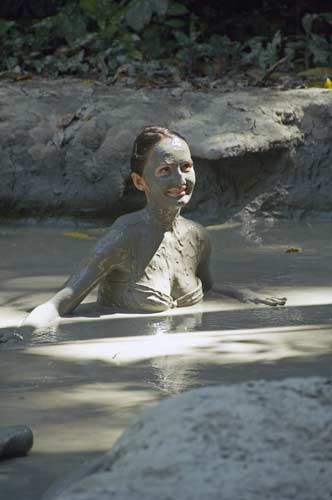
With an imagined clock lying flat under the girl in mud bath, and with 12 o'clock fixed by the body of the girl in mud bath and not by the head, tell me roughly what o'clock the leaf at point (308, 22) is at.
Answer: The leaf is roughly at 8 o'clock from the girl in mud bath.

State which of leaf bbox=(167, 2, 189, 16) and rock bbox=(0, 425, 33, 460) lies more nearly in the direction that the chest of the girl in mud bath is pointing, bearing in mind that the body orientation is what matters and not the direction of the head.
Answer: the rock

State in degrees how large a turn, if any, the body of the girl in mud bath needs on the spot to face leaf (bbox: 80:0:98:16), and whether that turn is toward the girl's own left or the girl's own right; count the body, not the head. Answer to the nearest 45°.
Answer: approximately 135° to the girl's own left

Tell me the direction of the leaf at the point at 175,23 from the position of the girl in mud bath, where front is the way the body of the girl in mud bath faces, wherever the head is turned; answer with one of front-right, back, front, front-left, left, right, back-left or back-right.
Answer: back-left

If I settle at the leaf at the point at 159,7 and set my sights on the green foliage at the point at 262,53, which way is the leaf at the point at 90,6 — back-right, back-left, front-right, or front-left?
back-right

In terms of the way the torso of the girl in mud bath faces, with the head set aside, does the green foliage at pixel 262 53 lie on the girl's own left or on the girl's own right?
on the girl's own left

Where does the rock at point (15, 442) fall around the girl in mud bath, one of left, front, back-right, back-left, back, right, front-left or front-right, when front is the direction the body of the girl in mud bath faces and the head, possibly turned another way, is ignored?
front-right

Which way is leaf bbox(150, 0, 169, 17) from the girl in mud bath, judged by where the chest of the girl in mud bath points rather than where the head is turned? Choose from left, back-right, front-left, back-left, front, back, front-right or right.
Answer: back-left

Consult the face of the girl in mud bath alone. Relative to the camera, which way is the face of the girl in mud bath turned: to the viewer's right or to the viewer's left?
to the viewer's right

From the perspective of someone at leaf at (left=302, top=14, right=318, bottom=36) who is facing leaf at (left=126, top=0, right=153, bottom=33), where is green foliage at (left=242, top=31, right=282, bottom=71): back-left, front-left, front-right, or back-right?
front-left

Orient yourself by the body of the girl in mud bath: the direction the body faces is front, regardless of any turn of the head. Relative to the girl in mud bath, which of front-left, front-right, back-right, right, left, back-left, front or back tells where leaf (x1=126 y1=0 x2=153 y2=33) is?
back-left

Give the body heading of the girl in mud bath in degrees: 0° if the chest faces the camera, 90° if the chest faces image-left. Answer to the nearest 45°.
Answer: approximately 315°
